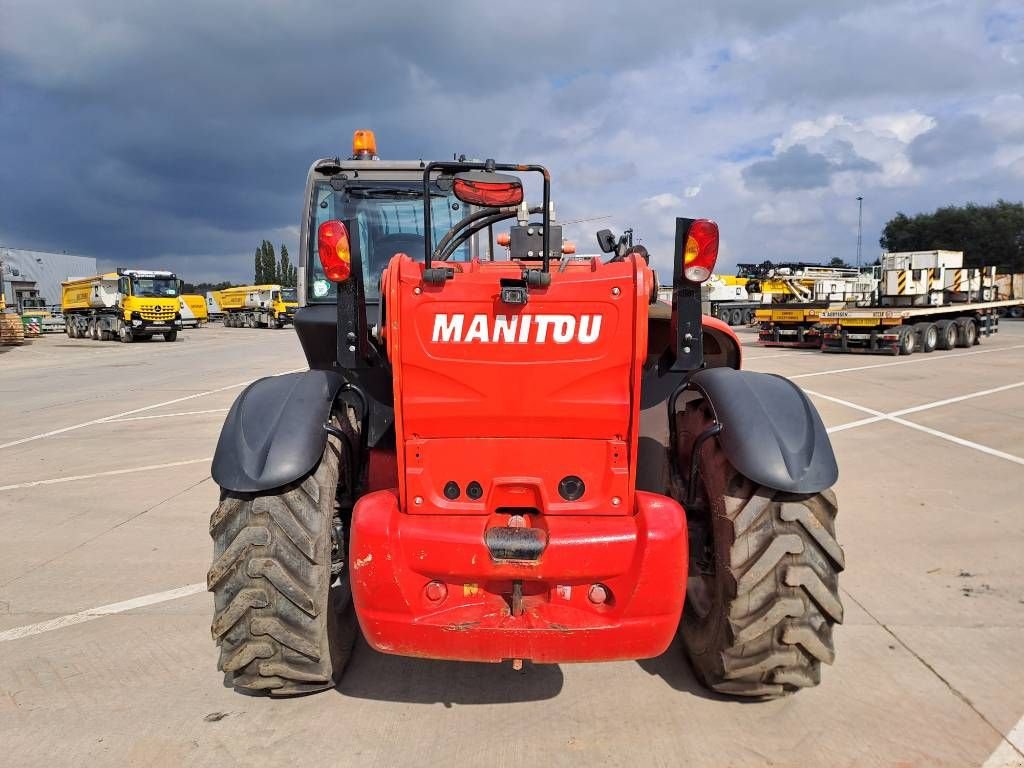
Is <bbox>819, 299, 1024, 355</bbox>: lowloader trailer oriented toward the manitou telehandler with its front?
no

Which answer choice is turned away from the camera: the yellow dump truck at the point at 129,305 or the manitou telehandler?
the manitou telehandler

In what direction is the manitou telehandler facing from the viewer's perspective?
away from the camera

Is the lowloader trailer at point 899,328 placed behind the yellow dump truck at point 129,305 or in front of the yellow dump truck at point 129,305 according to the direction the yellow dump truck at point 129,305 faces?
in front

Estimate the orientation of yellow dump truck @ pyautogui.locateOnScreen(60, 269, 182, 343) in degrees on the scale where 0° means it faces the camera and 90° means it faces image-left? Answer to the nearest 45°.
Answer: approximately 315°

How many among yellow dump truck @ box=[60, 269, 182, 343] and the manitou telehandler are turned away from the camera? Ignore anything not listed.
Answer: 1

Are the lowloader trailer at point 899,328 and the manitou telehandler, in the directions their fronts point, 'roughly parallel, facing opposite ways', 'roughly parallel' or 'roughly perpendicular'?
roughly perpendicular

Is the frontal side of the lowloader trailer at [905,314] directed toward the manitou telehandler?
no

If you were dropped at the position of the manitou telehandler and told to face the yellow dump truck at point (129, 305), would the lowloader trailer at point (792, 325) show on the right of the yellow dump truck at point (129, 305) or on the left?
right

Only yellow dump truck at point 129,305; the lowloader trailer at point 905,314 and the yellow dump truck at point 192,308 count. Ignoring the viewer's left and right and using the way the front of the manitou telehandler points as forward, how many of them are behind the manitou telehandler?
0

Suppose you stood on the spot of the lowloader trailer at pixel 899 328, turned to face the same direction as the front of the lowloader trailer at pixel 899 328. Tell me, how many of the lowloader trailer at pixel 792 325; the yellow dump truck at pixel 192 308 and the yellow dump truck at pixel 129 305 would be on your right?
0
